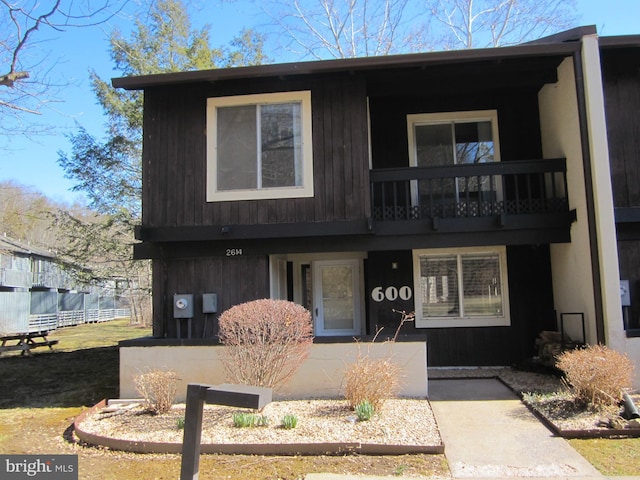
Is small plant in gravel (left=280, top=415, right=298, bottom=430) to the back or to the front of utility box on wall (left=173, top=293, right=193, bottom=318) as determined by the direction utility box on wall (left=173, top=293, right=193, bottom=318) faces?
to the front

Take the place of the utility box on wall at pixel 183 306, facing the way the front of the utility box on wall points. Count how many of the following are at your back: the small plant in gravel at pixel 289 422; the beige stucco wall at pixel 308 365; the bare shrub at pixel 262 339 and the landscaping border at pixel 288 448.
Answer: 0

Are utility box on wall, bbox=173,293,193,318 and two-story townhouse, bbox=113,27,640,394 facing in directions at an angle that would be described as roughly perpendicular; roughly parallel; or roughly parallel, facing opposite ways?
roughly parallel

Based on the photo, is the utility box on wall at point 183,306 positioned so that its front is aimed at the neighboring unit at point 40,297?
no

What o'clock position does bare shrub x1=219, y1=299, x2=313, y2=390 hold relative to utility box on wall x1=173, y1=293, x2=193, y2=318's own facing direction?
The bare shrub is roughly at 11 o'clock from the utility box on wall.

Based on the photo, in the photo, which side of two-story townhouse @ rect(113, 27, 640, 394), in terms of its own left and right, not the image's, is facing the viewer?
front

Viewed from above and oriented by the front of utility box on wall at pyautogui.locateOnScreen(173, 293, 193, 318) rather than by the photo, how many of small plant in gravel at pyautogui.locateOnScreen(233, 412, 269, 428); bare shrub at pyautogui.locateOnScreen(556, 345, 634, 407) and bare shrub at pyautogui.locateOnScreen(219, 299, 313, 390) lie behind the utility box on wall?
0

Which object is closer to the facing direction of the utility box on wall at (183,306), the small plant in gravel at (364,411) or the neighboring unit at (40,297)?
the small plant in gravel

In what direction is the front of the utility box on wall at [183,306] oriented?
toward the camera

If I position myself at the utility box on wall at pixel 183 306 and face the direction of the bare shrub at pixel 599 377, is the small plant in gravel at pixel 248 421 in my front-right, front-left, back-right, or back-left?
front-right

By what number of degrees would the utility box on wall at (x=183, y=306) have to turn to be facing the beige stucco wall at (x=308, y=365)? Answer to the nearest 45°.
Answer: approximately 45° to its left

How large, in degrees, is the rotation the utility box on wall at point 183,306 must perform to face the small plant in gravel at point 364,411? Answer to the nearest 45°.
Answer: approximately 45° to its left

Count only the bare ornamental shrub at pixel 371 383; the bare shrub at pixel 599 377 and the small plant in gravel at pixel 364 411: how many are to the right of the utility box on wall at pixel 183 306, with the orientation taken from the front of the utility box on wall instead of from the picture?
0
